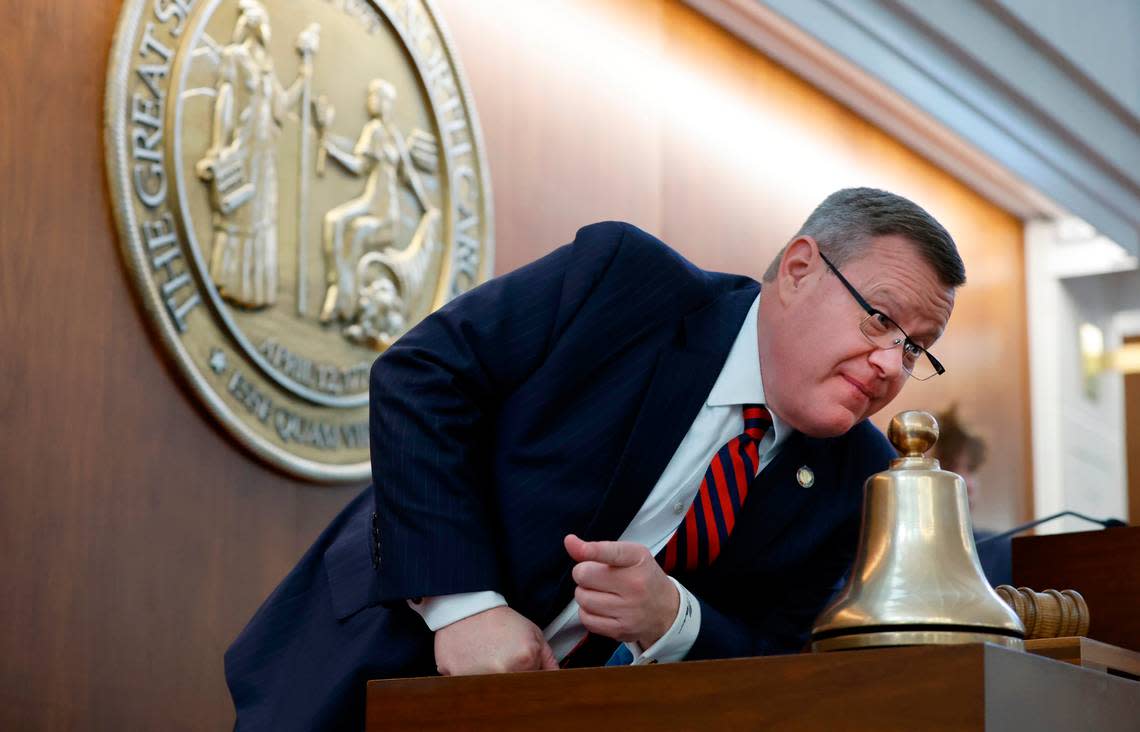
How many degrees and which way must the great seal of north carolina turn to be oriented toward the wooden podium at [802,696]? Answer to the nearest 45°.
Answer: approximately 45° to its right

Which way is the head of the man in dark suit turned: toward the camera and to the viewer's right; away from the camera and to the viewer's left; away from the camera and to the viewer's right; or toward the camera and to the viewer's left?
toward the camera and to the viewer's right

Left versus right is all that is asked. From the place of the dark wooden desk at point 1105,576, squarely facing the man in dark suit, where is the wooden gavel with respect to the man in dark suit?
left

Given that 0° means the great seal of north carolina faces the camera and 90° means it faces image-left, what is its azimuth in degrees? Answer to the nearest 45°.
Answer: approximately 315°
